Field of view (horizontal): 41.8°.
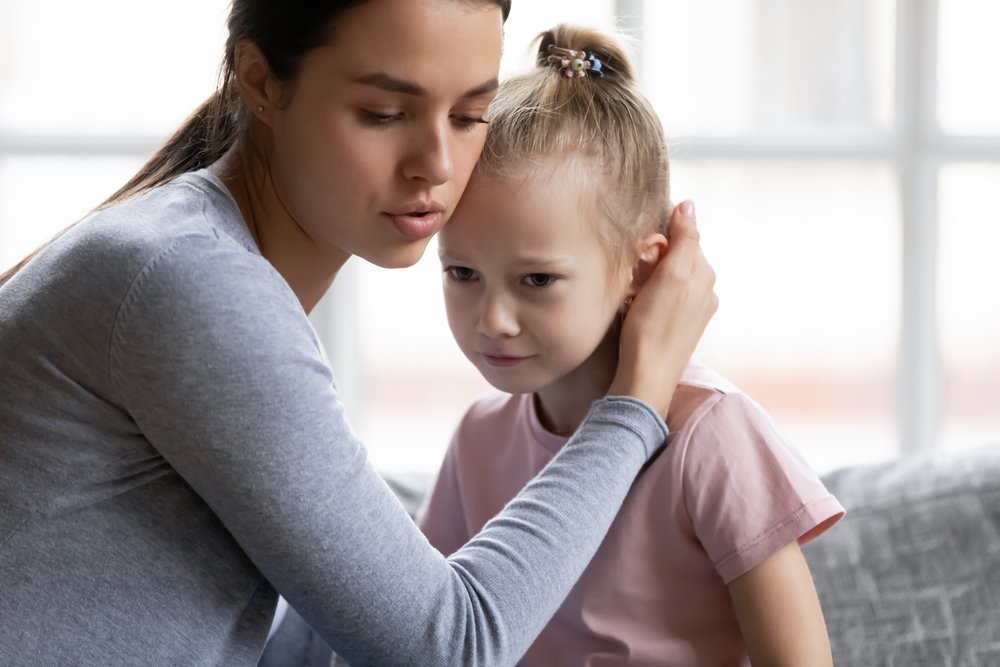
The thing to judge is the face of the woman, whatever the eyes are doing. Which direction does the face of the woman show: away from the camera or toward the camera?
toward the camera

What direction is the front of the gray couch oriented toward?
toward the camera

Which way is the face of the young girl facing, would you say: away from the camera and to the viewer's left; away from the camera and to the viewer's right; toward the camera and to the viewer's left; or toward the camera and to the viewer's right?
toward the camera and to the viewer's left

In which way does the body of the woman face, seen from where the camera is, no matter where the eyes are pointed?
to the viewer's right

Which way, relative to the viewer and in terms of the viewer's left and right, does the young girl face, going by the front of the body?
facing the viewer and to the left of the viewer
